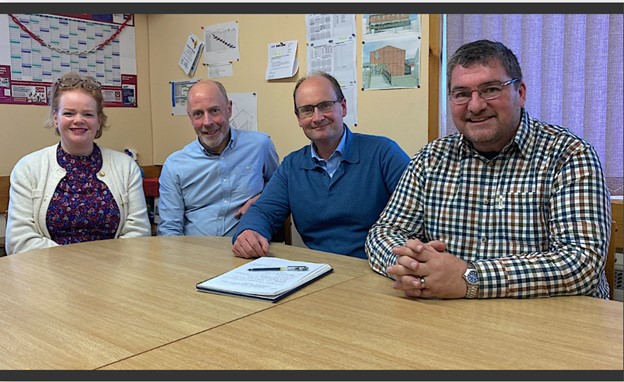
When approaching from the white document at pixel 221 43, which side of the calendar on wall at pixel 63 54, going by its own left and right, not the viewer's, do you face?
left

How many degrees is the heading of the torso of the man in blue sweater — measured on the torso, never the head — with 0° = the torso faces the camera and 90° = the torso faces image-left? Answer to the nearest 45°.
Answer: approximately 0°

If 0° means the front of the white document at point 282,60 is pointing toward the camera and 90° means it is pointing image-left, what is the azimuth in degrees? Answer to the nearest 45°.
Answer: approximately 0°

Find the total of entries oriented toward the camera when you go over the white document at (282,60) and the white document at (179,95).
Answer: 2

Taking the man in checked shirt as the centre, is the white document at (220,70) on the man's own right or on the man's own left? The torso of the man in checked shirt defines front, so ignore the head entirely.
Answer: on the man's own right
